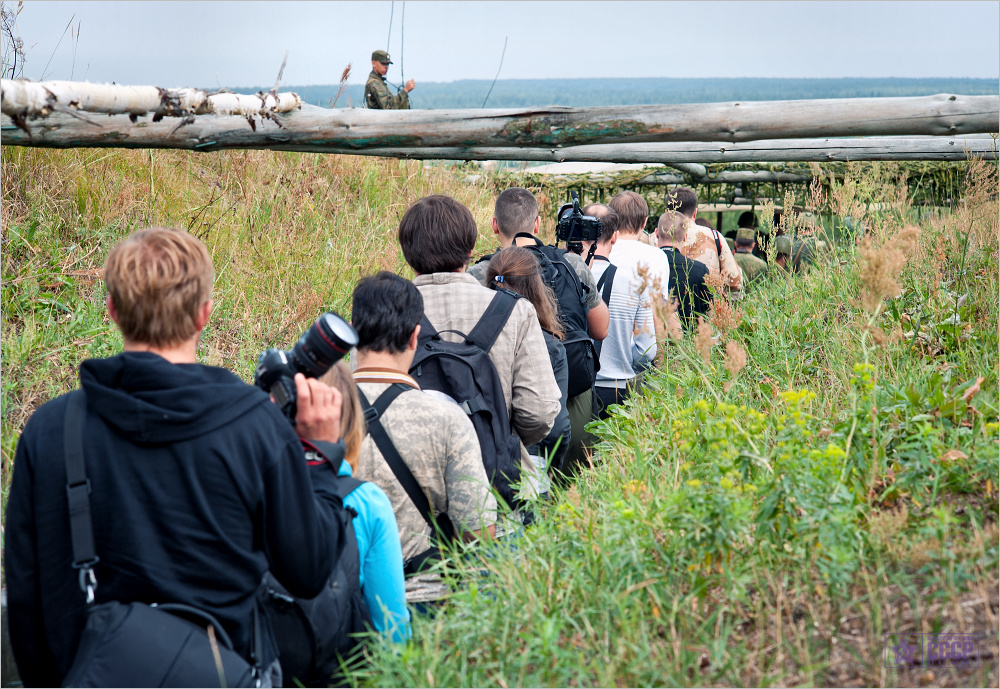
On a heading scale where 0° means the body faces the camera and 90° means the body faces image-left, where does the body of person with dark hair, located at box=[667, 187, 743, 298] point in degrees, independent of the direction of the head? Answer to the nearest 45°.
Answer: approximately 180°

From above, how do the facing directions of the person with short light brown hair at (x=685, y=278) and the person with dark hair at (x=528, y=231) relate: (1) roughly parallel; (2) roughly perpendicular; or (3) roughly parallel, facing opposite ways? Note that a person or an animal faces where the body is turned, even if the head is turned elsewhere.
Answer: roughly parallel

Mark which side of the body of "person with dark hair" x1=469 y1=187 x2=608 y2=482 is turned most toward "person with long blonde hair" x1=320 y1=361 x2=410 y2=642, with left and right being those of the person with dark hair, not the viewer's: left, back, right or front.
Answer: back

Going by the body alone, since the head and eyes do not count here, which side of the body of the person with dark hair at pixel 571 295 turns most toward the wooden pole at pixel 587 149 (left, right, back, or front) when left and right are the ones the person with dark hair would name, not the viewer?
front

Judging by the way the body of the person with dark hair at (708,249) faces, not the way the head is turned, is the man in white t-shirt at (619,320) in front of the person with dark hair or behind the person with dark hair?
behind

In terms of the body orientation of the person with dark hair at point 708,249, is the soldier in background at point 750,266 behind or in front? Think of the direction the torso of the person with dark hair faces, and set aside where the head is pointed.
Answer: in front

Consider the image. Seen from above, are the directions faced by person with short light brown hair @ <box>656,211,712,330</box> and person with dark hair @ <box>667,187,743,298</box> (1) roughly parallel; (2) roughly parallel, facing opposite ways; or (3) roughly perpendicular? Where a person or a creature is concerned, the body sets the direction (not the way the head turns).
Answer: roughly parallel

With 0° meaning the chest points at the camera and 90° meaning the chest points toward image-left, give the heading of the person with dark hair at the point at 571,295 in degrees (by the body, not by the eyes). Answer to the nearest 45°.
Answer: approximately 180°

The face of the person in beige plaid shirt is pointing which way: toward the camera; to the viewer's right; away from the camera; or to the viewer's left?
away from the camera

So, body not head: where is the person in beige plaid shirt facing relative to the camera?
away from the camera

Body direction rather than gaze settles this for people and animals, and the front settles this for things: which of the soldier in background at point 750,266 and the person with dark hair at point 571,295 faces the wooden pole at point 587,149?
the person with dark hair
